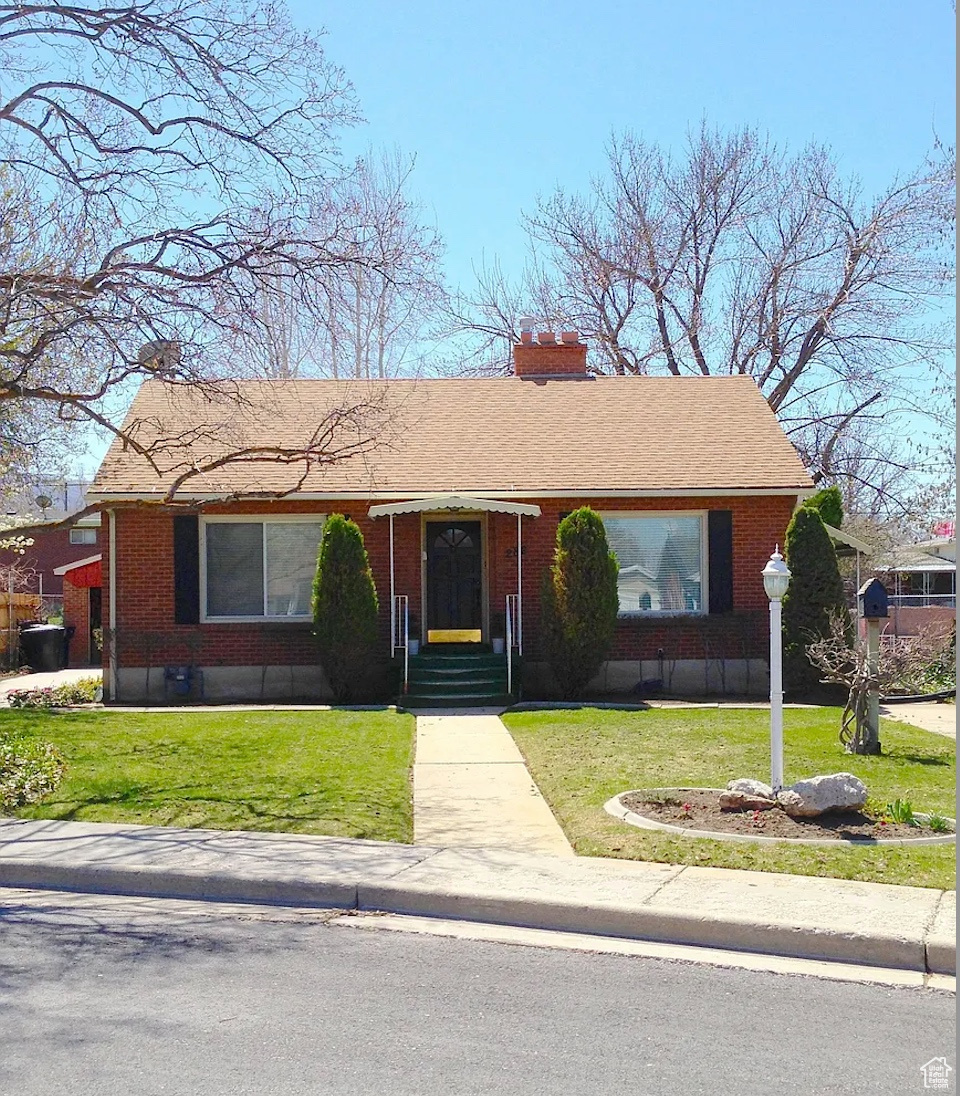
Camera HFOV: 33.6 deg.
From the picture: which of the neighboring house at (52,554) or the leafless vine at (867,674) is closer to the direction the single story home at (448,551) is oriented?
the leafless vine

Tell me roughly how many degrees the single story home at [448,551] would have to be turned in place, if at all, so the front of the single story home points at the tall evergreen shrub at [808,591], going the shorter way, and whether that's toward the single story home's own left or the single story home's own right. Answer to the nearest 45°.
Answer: approximately 90° to the single story home's own left

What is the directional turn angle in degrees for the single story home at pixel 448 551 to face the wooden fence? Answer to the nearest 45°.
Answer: approximately 135° to its right

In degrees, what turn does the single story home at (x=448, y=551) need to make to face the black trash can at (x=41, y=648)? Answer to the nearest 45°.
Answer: approximately 135° to its right

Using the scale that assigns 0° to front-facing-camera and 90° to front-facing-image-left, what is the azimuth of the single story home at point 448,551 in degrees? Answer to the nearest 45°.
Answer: approximately 0°

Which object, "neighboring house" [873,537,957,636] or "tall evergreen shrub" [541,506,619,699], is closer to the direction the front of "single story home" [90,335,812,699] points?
the tall evergreen shrub

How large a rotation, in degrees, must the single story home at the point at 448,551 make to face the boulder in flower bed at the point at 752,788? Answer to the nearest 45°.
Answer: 0° — it already faces it

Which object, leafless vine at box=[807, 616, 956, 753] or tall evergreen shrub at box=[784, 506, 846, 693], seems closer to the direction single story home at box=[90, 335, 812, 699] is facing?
the leafless vine

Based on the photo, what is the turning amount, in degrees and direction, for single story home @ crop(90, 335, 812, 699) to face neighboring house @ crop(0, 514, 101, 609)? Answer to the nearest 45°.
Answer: approximately 135° to its right
